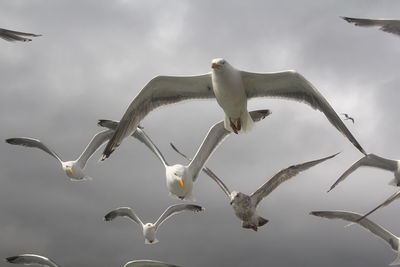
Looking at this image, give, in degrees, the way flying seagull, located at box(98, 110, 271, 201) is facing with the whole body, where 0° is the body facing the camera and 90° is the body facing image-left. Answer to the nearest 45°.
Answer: approximately 0°

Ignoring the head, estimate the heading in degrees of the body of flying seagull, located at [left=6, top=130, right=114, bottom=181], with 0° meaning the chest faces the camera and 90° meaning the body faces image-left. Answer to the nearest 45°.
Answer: approximately 45°

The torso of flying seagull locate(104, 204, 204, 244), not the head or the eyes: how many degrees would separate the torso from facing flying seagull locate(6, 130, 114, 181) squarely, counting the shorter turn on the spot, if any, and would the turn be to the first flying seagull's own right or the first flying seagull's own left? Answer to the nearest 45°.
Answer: approximately 90° to the first flying seagull's own right

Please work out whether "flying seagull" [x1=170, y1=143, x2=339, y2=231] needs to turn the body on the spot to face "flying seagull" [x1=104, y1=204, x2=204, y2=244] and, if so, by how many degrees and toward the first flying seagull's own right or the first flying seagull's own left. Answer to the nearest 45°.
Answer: approximately 90° to the first flying seagull's own right
